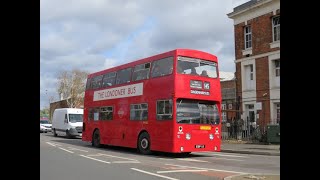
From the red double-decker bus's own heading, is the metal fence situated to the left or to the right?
on its left

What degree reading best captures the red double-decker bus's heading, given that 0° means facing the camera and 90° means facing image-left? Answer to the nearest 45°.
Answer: approximately 315°

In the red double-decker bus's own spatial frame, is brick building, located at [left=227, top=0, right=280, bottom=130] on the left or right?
on its left
